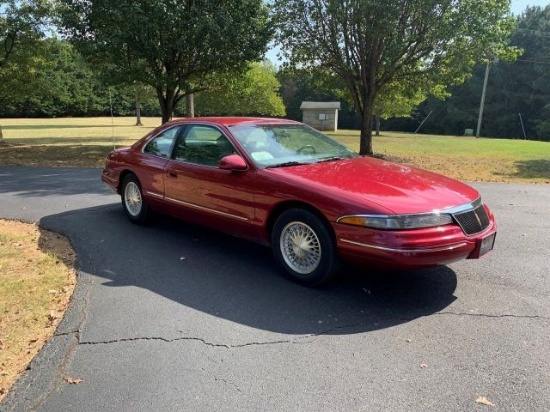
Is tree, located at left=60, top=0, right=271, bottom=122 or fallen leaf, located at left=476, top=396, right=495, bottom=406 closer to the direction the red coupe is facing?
the fallen leaf

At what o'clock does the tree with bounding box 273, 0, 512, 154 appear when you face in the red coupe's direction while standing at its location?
The tree is roughly at 8 o'clock from the red coupe.

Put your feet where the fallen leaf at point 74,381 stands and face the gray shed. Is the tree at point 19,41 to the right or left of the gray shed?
left

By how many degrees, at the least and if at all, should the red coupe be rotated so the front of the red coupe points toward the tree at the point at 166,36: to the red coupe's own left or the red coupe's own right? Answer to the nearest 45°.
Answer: approximately 135° to the red coupe's own left

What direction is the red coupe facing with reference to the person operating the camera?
facing the viewer and to the right of the viewer

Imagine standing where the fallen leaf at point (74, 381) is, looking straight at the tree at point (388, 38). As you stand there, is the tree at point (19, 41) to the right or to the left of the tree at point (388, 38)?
left

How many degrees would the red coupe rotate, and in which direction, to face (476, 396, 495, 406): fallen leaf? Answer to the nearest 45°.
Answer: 0° — it already faces it

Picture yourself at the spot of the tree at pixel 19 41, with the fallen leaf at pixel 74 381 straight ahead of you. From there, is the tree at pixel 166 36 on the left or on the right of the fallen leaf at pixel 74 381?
left

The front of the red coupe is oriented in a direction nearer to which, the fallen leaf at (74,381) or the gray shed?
the fallen leaf

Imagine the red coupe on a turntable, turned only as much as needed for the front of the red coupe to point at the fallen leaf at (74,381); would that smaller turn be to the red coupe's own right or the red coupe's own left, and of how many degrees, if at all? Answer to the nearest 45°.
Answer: approximately 90° to the red coupe's own right

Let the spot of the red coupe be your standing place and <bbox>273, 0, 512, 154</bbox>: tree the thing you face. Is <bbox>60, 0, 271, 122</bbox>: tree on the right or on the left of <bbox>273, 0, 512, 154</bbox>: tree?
left

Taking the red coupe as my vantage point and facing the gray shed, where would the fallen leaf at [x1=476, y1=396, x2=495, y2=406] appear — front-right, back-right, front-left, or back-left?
back-right

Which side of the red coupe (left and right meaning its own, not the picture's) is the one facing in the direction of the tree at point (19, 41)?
back
